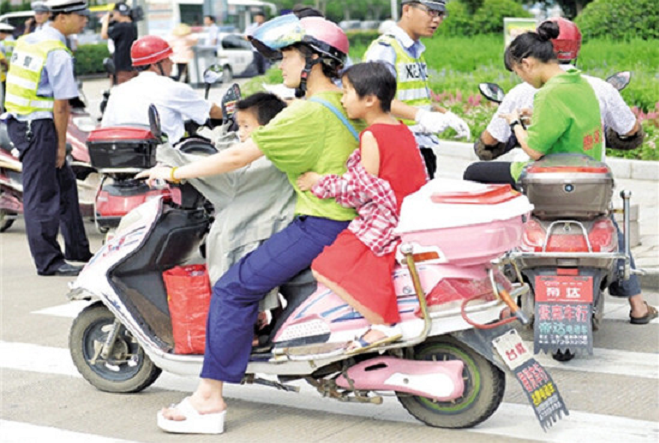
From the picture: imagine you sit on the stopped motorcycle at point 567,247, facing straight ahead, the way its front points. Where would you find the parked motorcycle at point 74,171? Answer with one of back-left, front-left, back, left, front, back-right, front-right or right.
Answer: front-left

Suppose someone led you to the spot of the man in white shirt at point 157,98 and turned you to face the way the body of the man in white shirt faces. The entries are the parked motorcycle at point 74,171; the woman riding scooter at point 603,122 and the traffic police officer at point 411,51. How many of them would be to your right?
2

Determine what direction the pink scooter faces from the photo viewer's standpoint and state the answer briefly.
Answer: facing to the left of the viewer

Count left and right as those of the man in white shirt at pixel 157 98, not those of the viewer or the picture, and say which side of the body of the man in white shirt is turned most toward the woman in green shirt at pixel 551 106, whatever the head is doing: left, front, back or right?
right

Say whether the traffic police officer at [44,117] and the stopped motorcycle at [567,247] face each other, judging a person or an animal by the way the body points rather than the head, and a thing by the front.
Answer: no

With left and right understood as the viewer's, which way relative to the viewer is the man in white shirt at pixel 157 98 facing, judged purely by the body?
facing away from the viewer and to the right of the viewer

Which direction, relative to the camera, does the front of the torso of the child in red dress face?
to the viewer's left

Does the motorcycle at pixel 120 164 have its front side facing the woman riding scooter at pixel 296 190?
no

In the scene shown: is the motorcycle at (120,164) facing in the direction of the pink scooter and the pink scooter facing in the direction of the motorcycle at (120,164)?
no

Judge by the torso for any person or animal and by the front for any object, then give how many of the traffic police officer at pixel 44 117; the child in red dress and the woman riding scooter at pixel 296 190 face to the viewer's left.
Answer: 2

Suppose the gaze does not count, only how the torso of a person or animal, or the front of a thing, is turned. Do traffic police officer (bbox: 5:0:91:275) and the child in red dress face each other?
no

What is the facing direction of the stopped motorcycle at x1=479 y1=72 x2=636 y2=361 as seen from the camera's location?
facing away from the viewer

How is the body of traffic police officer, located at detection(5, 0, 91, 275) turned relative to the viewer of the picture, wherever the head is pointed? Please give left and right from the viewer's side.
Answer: facing away from the viewer and to the right of the viewer

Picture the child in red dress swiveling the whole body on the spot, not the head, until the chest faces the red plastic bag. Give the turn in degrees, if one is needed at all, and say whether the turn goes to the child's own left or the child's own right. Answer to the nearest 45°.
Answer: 0° — they already face it

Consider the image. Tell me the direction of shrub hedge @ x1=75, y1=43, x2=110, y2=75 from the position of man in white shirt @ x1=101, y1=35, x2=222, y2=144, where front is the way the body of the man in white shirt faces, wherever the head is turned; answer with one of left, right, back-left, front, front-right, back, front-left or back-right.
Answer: front-left

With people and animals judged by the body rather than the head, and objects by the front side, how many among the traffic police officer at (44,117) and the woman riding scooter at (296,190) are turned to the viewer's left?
1

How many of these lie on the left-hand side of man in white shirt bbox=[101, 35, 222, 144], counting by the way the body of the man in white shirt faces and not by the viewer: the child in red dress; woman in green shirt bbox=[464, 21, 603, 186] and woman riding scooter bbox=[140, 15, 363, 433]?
0

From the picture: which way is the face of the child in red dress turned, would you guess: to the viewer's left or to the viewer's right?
to the viewer's left

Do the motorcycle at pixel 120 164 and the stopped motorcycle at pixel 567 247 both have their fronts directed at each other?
no

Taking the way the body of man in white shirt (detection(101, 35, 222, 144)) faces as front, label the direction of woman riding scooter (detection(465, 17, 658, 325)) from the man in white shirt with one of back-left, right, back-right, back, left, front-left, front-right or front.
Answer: right

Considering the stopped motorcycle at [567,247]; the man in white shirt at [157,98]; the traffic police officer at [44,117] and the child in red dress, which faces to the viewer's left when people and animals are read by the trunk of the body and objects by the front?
the child in red dress

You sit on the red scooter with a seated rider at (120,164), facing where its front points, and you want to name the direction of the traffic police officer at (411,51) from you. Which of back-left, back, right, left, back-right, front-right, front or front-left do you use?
right

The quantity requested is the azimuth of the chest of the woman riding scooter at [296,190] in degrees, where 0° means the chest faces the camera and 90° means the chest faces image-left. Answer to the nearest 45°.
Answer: approximately 90°
